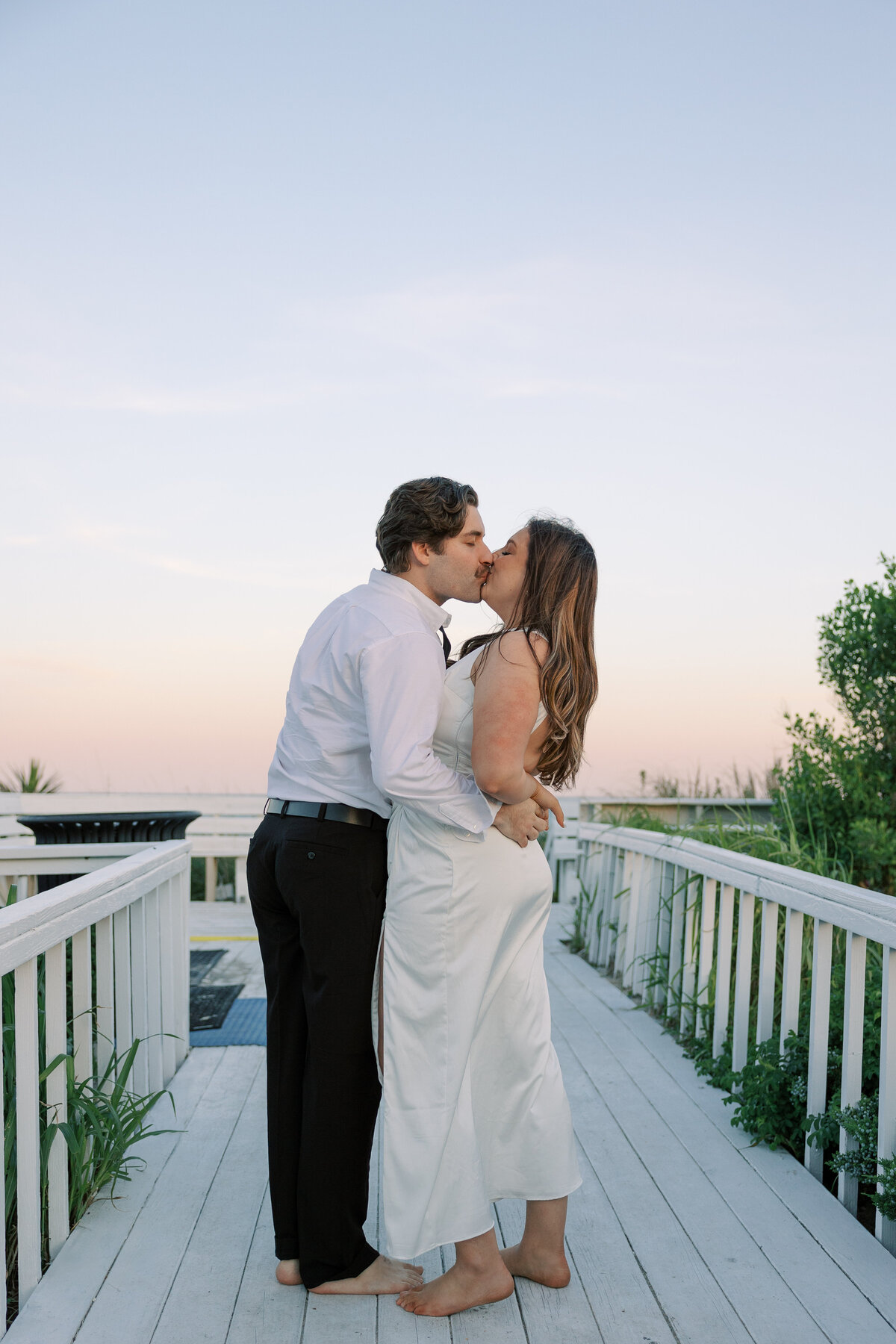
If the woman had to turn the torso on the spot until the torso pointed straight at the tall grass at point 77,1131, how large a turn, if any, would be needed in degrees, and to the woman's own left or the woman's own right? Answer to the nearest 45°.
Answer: approximately 45° to the woman's own right

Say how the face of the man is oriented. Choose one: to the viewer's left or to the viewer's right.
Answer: to the viewer's right

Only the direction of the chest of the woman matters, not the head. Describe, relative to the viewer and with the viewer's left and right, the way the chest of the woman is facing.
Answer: facing to the left of the viewer

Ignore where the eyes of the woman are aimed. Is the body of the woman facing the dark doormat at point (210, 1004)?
no

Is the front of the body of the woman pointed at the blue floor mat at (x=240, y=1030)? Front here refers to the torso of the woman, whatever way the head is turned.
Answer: no

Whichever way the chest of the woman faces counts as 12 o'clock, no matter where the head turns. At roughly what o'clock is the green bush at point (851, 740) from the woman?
The green bush is roughly at 4 o'clock from the woman.

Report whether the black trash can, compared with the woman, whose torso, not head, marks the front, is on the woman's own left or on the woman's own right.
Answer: on the woman's own right

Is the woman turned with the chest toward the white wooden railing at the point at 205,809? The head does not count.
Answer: no

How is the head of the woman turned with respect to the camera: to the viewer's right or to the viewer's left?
to the viewer's left
